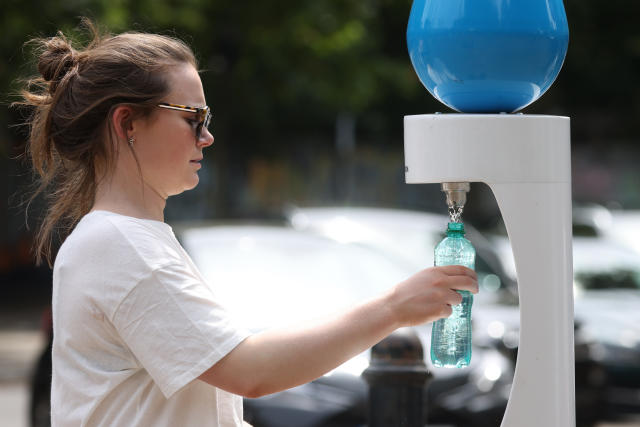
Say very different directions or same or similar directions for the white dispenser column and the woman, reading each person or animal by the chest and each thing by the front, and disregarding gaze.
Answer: very different directions

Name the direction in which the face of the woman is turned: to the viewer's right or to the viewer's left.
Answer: to the viewer's right

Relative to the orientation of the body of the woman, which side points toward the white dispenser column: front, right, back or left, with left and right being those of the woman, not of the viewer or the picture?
front

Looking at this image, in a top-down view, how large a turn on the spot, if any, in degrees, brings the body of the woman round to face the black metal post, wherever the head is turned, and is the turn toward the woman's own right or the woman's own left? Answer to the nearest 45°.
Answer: approximately 45° to the woman's own left

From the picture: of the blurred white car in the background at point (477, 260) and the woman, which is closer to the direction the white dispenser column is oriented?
the woman

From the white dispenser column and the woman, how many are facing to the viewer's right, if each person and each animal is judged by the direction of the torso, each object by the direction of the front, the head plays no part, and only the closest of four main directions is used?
1

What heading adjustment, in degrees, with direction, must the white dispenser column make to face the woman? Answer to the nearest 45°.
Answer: approximately 45° to its left

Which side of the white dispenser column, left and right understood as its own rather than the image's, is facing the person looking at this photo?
left

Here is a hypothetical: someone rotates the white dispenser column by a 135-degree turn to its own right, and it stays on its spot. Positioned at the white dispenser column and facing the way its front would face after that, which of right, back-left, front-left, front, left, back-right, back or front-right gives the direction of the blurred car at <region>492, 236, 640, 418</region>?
front-left

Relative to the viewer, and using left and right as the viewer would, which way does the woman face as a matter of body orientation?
facing to the right of the viewer
